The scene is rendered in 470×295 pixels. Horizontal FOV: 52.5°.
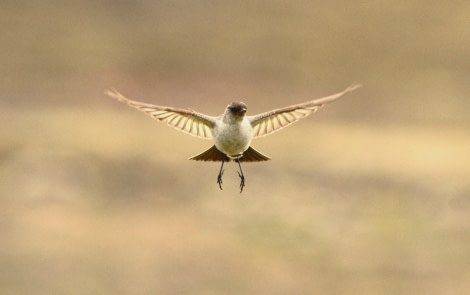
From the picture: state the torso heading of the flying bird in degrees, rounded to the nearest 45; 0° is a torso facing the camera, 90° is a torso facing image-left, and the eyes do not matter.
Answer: approximately 0°
